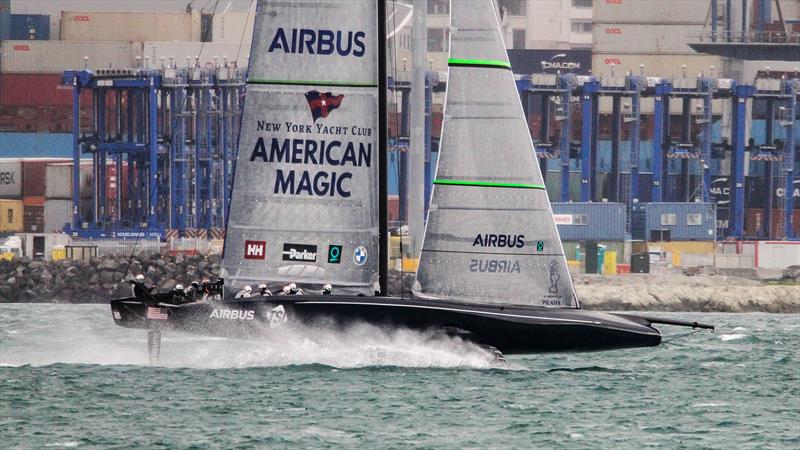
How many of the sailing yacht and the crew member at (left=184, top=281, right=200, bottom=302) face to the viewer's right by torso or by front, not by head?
2

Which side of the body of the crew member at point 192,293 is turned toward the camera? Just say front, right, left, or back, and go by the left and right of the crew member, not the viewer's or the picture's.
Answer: right

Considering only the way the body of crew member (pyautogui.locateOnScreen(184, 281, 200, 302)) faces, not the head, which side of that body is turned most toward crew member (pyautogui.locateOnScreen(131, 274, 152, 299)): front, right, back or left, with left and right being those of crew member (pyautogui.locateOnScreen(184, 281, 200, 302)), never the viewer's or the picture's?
back

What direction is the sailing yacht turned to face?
to the viewer's right

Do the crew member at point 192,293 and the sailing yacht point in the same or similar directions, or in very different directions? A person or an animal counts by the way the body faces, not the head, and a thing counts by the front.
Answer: same or similar directions
